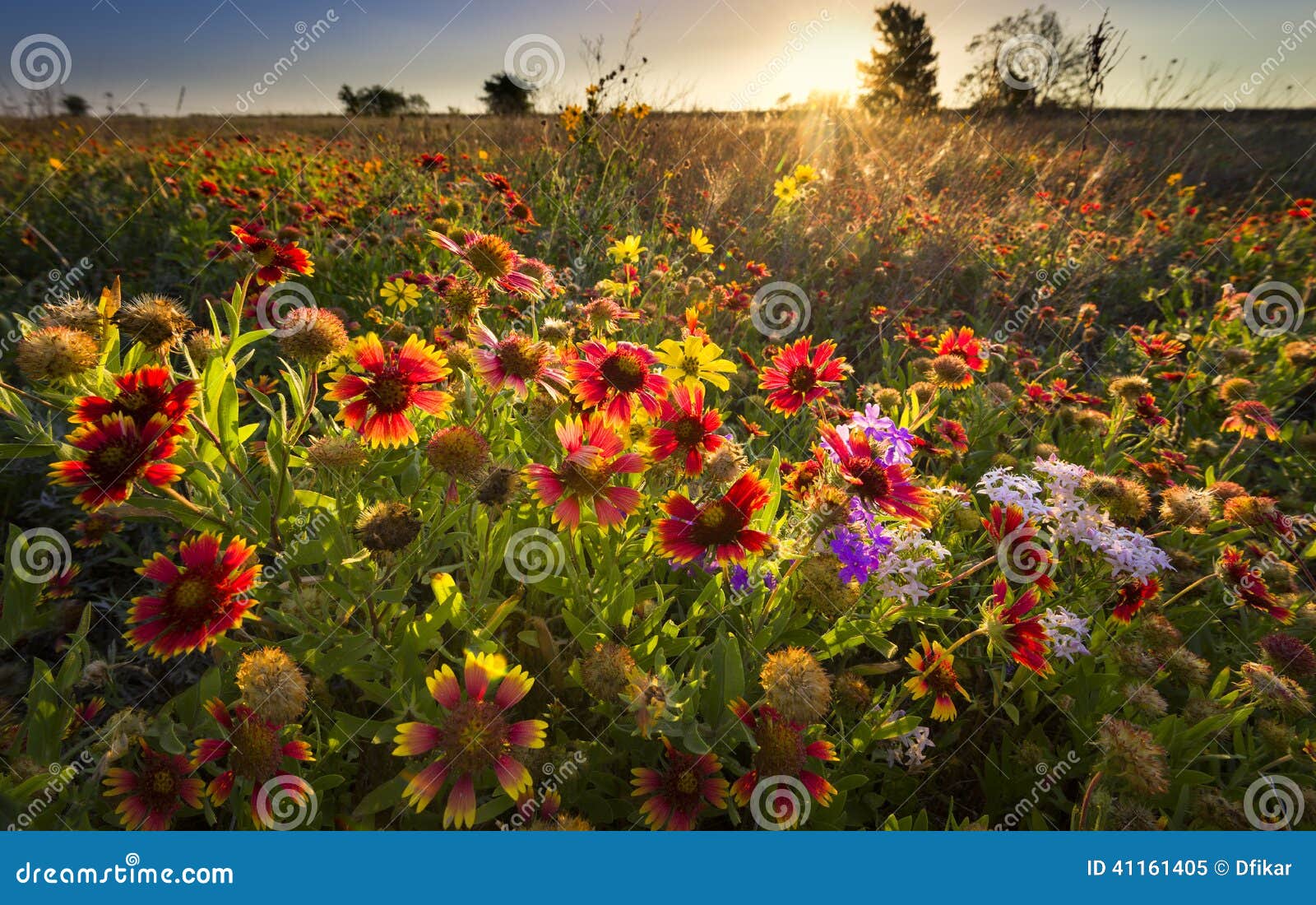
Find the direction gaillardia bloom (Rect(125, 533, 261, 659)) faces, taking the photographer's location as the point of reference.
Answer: facing the viewer

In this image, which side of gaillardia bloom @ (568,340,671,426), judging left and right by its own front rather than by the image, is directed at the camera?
front

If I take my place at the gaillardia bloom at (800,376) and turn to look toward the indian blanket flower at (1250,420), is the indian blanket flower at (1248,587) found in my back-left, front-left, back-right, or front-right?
front-right

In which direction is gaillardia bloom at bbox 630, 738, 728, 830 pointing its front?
toward the camera

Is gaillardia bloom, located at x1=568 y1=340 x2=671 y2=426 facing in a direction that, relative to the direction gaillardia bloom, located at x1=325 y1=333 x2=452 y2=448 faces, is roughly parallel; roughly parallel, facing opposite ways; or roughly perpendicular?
roughly parallel

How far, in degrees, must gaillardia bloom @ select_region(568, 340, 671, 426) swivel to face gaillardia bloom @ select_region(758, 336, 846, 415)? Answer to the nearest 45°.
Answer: approximately 135° to its left
